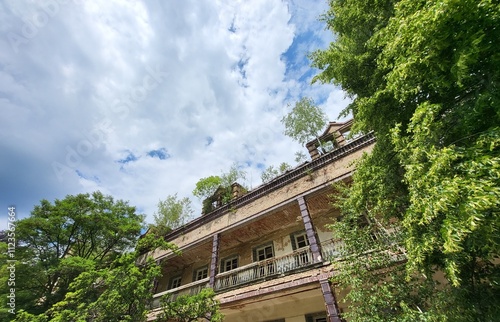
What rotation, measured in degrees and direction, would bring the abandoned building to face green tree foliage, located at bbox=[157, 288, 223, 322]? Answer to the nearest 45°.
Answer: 0° — it already faces it

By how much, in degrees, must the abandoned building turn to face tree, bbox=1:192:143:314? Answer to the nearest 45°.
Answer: approximately 45° to its right

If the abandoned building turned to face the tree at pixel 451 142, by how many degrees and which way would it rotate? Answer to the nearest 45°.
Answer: approximately 45° to its left

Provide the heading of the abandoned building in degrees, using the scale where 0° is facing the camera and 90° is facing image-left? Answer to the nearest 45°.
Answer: approximately 45°

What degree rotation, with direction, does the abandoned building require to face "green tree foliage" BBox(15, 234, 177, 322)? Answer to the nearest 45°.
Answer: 0° — it already faces it

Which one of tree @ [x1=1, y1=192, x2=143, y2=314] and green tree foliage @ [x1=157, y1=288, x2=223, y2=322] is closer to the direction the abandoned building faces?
the green tree foliage
